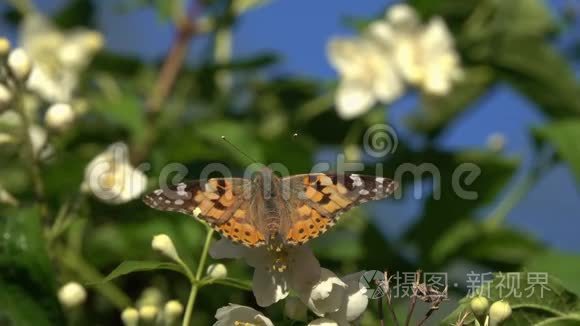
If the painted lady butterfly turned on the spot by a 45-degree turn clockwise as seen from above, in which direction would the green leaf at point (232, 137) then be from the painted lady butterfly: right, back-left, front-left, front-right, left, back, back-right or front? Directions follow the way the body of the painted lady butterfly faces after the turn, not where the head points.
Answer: front-left

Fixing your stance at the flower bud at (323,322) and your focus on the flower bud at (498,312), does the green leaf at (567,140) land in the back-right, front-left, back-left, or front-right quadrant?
front-left

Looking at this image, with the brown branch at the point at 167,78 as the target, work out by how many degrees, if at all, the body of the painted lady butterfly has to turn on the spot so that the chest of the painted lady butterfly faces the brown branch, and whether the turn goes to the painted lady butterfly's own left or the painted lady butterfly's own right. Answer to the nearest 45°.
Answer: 0° — it already faces it

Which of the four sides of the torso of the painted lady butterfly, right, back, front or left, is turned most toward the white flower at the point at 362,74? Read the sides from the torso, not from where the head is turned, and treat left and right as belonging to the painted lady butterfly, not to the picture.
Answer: front

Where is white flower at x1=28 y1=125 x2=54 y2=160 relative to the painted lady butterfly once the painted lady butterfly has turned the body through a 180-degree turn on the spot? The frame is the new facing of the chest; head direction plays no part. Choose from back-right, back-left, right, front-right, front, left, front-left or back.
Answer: back-right

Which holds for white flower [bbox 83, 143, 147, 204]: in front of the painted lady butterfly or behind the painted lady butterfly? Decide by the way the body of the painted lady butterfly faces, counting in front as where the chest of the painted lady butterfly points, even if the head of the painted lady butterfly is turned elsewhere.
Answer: in front

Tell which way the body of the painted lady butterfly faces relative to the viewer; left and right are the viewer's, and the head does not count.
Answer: facing away from the viewer

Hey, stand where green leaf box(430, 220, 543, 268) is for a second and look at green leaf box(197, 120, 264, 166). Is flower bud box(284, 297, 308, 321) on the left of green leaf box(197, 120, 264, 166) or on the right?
left
